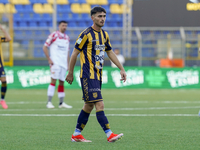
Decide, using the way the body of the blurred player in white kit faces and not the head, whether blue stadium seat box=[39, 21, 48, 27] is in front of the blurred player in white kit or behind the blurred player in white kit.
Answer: behind

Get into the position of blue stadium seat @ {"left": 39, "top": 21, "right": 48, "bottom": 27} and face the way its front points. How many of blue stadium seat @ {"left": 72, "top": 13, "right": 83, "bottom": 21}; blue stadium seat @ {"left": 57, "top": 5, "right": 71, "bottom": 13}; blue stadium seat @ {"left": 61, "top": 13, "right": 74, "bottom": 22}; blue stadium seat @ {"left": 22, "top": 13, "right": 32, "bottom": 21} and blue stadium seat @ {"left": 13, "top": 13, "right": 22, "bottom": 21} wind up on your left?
3

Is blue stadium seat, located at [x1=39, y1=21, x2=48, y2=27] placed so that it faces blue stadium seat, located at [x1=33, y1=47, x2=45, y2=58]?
yes

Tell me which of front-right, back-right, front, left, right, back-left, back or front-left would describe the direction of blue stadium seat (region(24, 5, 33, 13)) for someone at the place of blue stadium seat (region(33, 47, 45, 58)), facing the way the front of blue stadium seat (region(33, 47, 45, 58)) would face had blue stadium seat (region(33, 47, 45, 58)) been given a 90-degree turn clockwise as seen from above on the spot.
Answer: right

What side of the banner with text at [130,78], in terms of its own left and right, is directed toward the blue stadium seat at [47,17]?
back

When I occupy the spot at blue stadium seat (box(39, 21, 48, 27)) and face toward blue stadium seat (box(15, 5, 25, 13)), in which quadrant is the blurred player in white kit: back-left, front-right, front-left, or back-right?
back-left

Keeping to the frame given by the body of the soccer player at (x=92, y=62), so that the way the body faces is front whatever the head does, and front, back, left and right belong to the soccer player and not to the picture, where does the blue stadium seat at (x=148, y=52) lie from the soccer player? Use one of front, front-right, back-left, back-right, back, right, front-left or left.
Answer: back-left

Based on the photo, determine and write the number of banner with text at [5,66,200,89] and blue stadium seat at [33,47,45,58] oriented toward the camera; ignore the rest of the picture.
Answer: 2

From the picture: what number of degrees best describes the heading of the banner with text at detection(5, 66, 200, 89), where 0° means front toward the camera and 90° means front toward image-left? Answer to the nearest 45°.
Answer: approximately 0°
